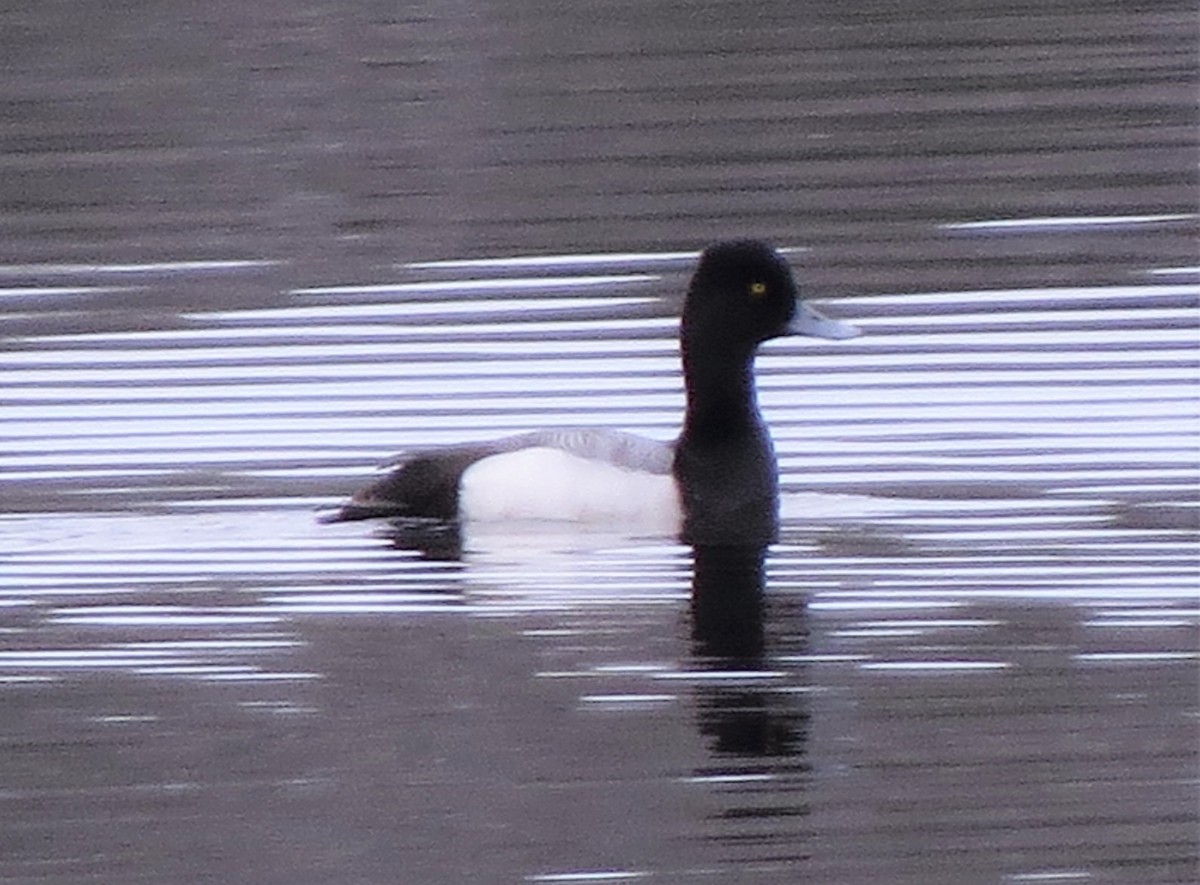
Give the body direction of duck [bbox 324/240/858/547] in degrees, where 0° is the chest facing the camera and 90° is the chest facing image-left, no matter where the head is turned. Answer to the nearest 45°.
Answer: approximately 270°
